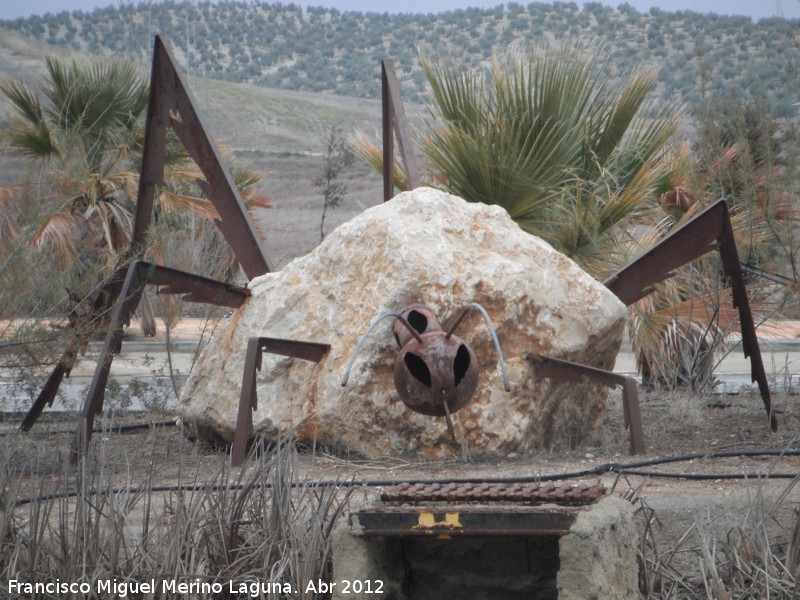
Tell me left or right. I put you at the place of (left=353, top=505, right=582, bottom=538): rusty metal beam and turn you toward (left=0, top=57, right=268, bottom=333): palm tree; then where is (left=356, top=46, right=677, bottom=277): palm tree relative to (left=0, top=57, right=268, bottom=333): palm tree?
right

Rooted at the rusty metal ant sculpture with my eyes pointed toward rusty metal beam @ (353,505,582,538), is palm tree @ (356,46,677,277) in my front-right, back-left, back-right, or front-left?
back-left

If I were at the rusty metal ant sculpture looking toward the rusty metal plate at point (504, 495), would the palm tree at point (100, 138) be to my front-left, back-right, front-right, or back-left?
back-right

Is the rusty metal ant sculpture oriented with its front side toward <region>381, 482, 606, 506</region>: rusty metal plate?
yes

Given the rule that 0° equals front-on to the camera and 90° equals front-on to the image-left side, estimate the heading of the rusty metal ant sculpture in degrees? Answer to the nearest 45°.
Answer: approximately 0°

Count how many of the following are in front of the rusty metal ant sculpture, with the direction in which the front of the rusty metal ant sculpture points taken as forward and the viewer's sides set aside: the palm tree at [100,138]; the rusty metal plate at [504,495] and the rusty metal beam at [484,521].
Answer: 2

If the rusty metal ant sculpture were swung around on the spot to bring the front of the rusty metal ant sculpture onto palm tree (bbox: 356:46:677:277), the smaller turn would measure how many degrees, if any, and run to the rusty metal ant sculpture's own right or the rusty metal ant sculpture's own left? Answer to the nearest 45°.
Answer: approximately 180°

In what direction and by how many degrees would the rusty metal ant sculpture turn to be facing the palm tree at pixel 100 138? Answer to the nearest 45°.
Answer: approximately 135° to its right

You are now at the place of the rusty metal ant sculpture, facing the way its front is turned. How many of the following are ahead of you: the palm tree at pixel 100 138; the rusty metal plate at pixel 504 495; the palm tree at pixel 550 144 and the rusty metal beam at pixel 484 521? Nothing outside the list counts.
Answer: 2
